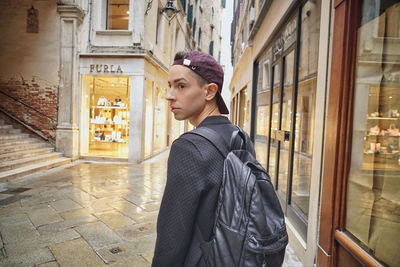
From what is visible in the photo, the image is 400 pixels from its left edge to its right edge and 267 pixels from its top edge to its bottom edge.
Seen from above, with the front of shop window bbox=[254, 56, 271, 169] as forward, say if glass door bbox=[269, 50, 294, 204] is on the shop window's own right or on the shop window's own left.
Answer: on the shop window's own left

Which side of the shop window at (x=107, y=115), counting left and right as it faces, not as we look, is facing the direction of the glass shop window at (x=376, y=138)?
front

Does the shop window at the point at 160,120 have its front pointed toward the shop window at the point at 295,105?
no

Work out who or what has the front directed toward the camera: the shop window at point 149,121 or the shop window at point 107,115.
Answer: the shop window at point 107,115

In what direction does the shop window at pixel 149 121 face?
to the viewer's right

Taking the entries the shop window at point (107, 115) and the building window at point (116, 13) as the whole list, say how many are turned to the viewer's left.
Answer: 0

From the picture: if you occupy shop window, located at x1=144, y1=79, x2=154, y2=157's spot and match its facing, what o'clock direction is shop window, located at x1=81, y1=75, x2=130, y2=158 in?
shop window, located at x1=81, y1=75, x2=130, y2=158 is roughly at 6 o'clock from shop window, located at x1=144, y1=79, x2=154, y2=157.

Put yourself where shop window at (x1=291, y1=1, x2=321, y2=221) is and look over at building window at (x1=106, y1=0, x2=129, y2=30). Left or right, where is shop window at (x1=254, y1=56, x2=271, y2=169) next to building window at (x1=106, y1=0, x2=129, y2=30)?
right

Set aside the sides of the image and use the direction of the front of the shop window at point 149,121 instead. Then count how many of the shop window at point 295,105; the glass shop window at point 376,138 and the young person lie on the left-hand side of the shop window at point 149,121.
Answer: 0

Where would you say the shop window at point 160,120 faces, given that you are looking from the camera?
facing to the right of the viewer

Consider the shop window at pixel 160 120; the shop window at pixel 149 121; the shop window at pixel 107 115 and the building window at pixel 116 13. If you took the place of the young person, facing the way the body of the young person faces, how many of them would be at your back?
0

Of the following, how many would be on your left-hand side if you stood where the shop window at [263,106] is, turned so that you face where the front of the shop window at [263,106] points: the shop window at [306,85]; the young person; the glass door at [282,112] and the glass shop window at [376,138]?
4

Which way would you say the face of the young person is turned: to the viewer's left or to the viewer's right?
to the viewer's left

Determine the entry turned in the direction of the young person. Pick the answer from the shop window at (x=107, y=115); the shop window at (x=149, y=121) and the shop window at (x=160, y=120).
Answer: the shop window at (x=107, y=115)

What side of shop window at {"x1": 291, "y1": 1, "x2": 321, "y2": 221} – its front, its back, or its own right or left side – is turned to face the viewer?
left

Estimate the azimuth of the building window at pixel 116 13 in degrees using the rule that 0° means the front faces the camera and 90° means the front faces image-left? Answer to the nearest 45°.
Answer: approximately 0°

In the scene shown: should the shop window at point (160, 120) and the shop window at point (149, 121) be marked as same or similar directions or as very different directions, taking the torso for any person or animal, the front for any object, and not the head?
same or similar directions

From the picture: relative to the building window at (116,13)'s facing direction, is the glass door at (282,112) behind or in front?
in front

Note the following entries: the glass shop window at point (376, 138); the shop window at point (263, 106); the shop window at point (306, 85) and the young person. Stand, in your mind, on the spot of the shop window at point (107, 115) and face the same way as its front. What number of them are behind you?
0

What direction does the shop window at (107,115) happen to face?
toward the camera

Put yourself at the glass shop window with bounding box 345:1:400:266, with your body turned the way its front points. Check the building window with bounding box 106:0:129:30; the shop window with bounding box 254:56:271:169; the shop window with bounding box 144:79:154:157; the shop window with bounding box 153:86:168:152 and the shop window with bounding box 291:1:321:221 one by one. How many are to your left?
0

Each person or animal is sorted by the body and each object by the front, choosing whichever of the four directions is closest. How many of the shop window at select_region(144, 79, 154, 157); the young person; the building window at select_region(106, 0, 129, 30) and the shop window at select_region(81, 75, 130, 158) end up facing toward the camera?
2

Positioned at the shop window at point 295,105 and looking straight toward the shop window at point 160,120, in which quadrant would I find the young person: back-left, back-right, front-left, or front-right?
back-left

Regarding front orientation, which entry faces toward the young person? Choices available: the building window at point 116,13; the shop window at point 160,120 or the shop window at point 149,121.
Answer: the building window at point 116,13

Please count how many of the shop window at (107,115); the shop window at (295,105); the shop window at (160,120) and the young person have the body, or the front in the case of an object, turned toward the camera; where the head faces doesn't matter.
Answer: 1
